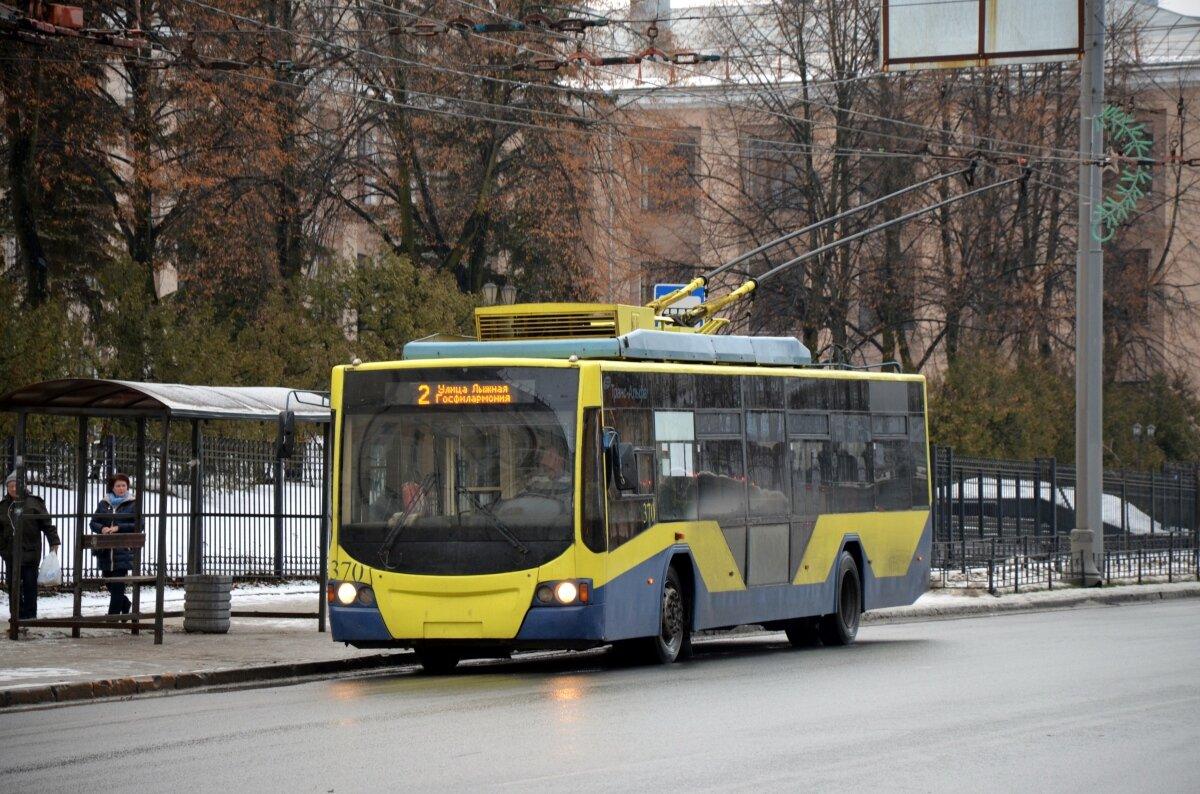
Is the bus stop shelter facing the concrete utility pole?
no

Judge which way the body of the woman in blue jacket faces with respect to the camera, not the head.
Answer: toward the camera

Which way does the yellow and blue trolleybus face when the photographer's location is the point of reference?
facing the viewer and to the left of the viewer

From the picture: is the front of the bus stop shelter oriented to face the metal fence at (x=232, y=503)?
no

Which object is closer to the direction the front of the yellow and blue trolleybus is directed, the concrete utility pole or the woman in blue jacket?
the woman in blue jacket

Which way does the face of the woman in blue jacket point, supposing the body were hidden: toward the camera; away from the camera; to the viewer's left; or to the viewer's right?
toward the camera

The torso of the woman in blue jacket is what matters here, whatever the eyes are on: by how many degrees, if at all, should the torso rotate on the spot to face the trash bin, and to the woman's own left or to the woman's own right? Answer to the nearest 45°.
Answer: approximately 45° to the woman's own left

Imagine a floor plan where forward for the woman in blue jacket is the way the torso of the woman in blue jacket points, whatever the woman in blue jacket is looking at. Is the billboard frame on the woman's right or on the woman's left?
on the woman's left

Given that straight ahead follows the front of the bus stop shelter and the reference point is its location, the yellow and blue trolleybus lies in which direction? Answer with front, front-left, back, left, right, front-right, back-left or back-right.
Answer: front

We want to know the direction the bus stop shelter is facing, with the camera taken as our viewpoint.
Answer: facing the viewer and to the right of the viewer
